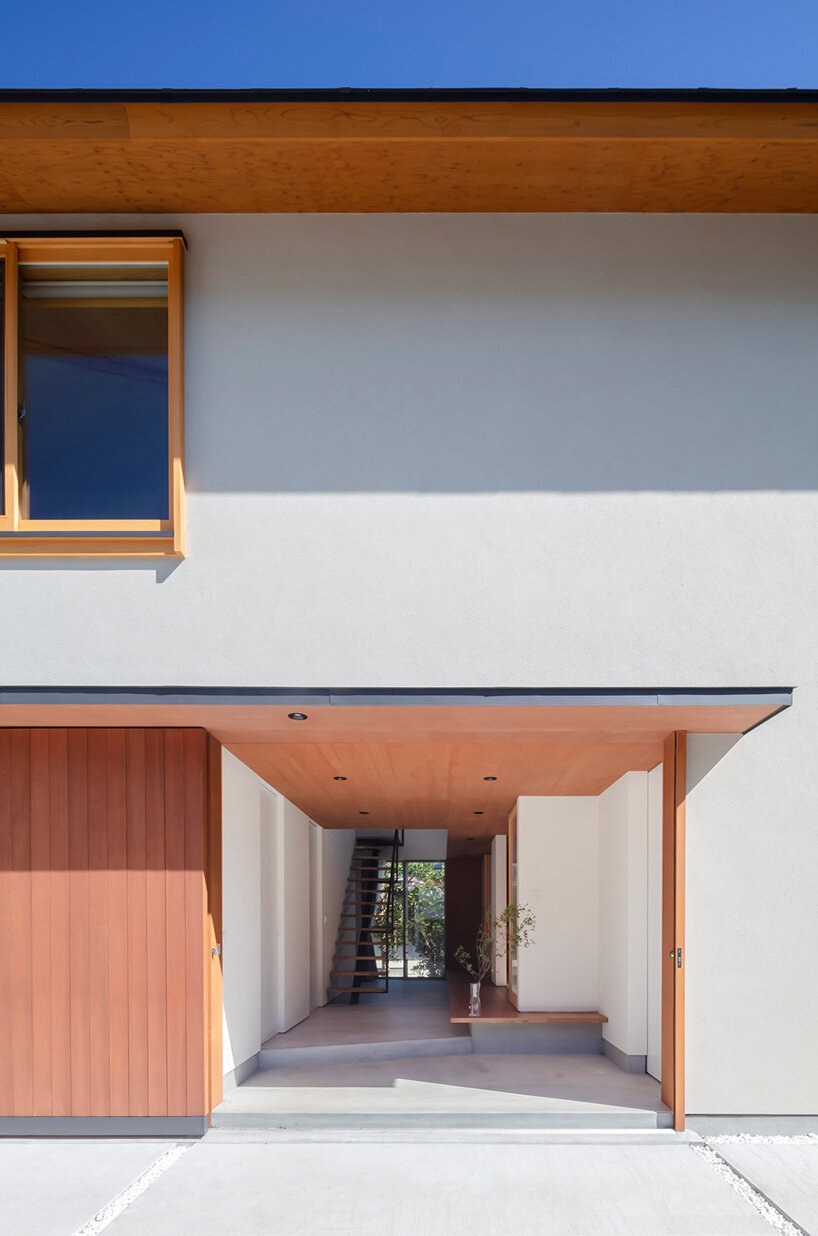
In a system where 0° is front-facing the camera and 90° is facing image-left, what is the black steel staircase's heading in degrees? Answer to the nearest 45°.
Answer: approximately 0°

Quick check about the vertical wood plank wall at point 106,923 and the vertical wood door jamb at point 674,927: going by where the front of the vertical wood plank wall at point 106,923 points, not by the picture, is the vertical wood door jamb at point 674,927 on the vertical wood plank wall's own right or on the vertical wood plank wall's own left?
on the vertical wood plank wall's own left

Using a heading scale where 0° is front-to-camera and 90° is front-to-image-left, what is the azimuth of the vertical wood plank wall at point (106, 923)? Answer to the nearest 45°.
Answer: approximately 0°

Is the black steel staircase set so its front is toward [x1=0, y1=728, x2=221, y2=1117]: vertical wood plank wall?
yes

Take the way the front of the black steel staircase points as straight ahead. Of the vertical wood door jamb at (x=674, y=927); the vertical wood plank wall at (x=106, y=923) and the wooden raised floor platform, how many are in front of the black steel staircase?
3
